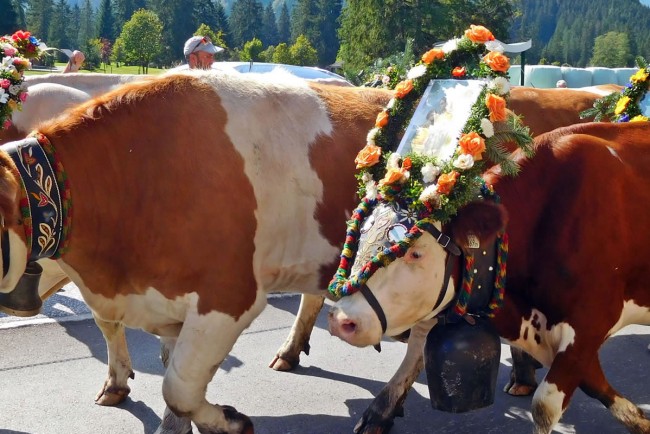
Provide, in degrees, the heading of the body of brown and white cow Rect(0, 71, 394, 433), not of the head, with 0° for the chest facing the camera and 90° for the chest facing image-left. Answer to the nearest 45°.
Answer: approximately 90°

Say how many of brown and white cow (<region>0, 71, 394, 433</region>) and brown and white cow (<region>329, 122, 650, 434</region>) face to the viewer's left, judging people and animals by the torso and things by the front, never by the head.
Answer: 2

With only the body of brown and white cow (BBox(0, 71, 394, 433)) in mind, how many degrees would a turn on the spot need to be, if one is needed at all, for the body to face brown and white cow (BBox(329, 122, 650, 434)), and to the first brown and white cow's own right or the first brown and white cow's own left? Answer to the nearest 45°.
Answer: approximately 180°

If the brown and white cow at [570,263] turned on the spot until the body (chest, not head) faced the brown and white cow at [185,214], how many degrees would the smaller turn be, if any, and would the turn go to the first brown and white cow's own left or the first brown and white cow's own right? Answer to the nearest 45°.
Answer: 0° — it already faces it

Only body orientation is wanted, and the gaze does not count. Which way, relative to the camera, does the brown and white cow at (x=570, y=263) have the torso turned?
to the viewer's left
